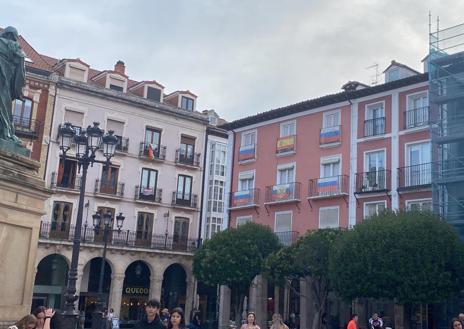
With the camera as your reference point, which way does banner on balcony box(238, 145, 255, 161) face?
facing the viewer and to the left of the viewer

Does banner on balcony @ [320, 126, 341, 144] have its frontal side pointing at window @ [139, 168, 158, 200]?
no

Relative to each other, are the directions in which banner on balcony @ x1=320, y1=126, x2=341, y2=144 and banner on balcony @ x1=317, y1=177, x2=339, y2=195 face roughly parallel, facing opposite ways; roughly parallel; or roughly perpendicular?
roughly parallel

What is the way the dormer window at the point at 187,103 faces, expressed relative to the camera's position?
facing the viewer and to the right of the viewer

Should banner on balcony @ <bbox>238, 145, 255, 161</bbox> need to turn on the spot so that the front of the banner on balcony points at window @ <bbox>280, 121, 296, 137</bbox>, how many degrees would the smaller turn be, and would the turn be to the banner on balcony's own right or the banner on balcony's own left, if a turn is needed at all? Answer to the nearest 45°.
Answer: approximately 90° to the banner on balcony's own left

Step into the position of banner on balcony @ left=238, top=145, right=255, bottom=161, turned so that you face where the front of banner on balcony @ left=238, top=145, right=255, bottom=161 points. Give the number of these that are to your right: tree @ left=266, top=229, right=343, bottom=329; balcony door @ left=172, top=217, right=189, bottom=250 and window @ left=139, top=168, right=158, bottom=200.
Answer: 2

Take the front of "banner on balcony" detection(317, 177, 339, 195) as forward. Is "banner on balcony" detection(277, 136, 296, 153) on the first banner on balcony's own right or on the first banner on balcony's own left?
on the first banner on balcony's own right

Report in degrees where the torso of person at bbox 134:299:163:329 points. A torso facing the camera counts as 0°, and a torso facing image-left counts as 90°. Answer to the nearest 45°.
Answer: approximately 0°

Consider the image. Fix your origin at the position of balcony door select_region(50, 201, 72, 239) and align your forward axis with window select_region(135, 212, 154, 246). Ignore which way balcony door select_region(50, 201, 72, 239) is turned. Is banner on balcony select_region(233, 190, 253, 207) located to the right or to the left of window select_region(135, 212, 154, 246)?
right

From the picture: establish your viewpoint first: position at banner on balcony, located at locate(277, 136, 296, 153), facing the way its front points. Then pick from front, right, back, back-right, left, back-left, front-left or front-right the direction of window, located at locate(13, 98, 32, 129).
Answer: front-right

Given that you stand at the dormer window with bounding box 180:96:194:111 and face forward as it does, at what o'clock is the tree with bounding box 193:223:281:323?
The tree is roughly at 1 o'clock from the dormer window.

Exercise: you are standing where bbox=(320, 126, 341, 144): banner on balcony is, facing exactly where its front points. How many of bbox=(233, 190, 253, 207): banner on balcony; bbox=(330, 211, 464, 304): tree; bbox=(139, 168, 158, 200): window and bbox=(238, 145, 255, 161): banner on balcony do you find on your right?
3

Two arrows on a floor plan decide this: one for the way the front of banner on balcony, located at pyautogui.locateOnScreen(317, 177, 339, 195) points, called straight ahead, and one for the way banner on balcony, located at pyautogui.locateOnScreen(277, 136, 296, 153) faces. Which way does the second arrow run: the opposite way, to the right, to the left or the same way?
the same way

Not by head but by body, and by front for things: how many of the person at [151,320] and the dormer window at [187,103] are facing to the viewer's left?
0

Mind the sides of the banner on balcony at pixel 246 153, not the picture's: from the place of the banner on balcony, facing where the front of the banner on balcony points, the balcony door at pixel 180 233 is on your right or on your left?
on your right

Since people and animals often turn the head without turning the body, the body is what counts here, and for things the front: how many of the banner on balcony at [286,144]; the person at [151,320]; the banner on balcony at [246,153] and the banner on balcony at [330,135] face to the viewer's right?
0

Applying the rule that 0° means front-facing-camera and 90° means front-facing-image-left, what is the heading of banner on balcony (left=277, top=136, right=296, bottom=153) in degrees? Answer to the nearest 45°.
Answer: approximately 45°

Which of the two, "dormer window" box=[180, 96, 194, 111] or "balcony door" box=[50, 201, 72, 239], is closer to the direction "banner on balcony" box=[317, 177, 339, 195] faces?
the balcony door
